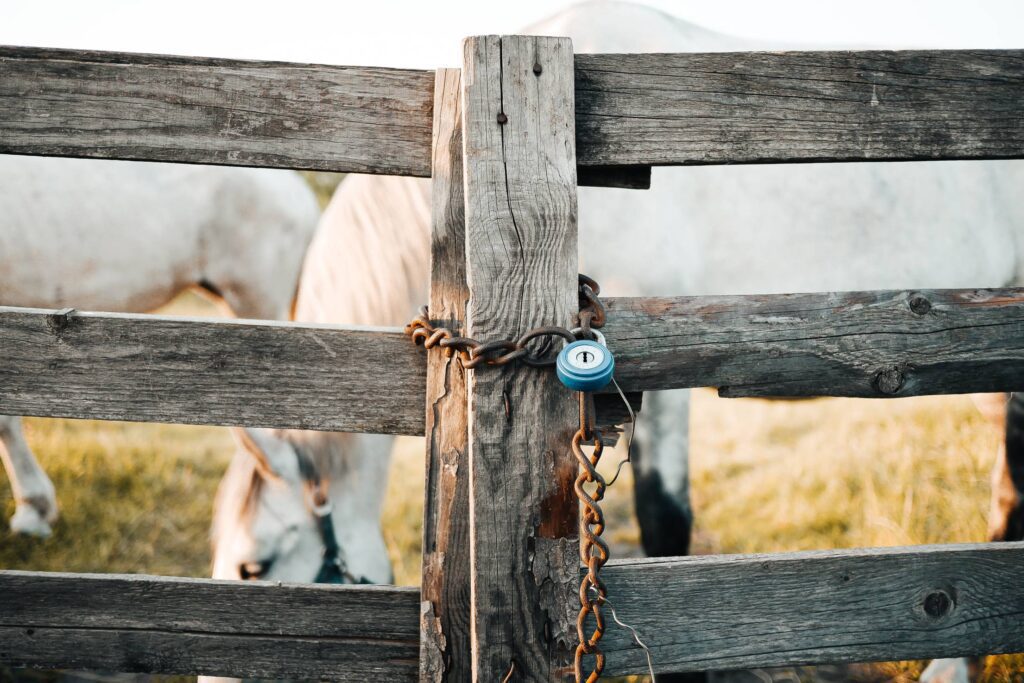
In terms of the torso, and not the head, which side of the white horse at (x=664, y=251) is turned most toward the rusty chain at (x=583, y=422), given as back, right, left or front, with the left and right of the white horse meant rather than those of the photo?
left

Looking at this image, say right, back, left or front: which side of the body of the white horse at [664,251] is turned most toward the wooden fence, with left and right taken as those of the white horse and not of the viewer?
left

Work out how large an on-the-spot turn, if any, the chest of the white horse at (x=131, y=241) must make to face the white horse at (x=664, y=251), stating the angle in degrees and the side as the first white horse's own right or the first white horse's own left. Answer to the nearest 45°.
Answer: approximately 135° to the first white horse's own left

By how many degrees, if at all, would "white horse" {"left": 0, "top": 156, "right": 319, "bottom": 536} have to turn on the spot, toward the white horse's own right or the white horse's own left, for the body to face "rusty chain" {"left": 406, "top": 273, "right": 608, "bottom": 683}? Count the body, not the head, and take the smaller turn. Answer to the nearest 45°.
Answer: approximately 90° to the white horse's own left

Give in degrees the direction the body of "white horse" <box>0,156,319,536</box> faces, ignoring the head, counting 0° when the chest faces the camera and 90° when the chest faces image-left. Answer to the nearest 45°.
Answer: approximately 90°

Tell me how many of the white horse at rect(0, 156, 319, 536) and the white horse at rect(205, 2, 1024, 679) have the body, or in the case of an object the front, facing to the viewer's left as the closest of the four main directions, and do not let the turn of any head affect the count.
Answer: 2

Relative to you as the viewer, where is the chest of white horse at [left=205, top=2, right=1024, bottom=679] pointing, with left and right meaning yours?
facing to the left of the viewer
